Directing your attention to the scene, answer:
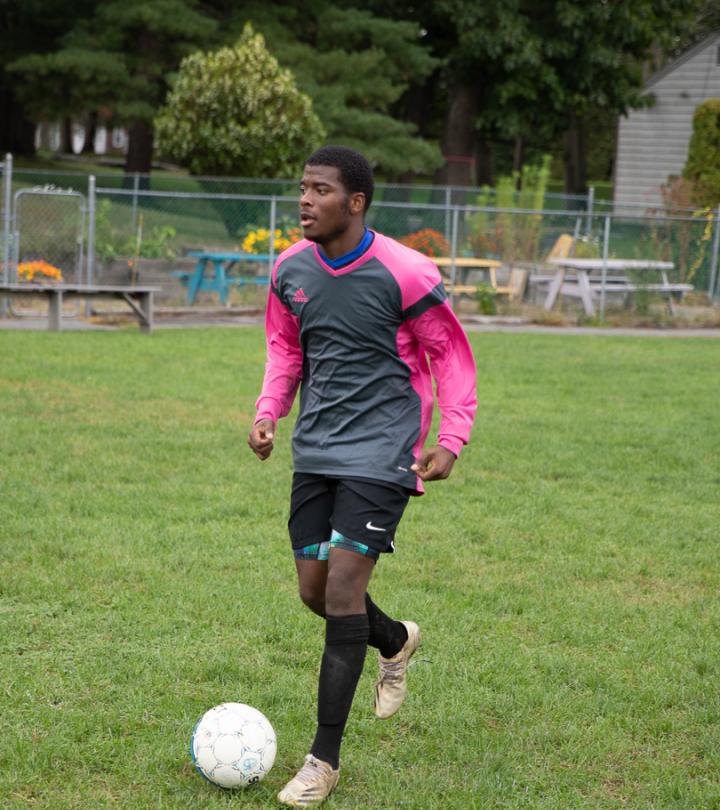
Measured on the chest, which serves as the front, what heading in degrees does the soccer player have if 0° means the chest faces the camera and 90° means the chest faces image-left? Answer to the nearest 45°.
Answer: approximately 45°

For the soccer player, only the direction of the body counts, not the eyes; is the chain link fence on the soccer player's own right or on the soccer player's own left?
on the soccer player's own right

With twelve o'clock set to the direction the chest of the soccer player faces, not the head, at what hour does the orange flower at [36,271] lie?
The orange flower is roughly at 4 o'clock from the soccer player.

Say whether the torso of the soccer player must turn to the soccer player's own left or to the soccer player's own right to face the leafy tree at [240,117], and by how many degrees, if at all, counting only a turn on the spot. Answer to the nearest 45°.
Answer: approximately 135° to the soccer player's own right

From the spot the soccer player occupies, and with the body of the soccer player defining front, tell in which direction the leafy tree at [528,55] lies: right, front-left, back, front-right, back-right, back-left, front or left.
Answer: back-right

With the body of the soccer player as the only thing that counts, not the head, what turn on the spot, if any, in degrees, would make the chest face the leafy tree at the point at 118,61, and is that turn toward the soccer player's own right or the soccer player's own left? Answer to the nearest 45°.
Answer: approximately 135° to the soccer player's own right

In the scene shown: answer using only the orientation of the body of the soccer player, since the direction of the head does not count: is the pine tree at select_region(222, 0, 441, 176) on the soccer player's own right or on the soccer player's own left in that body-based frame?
on the soccer player's own right

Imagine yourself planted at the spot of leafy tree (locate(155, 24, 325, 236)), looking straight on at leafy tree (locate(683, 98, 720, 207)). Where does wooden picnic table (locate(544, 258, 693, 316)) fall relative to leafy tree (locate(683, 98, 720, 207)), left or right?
right
